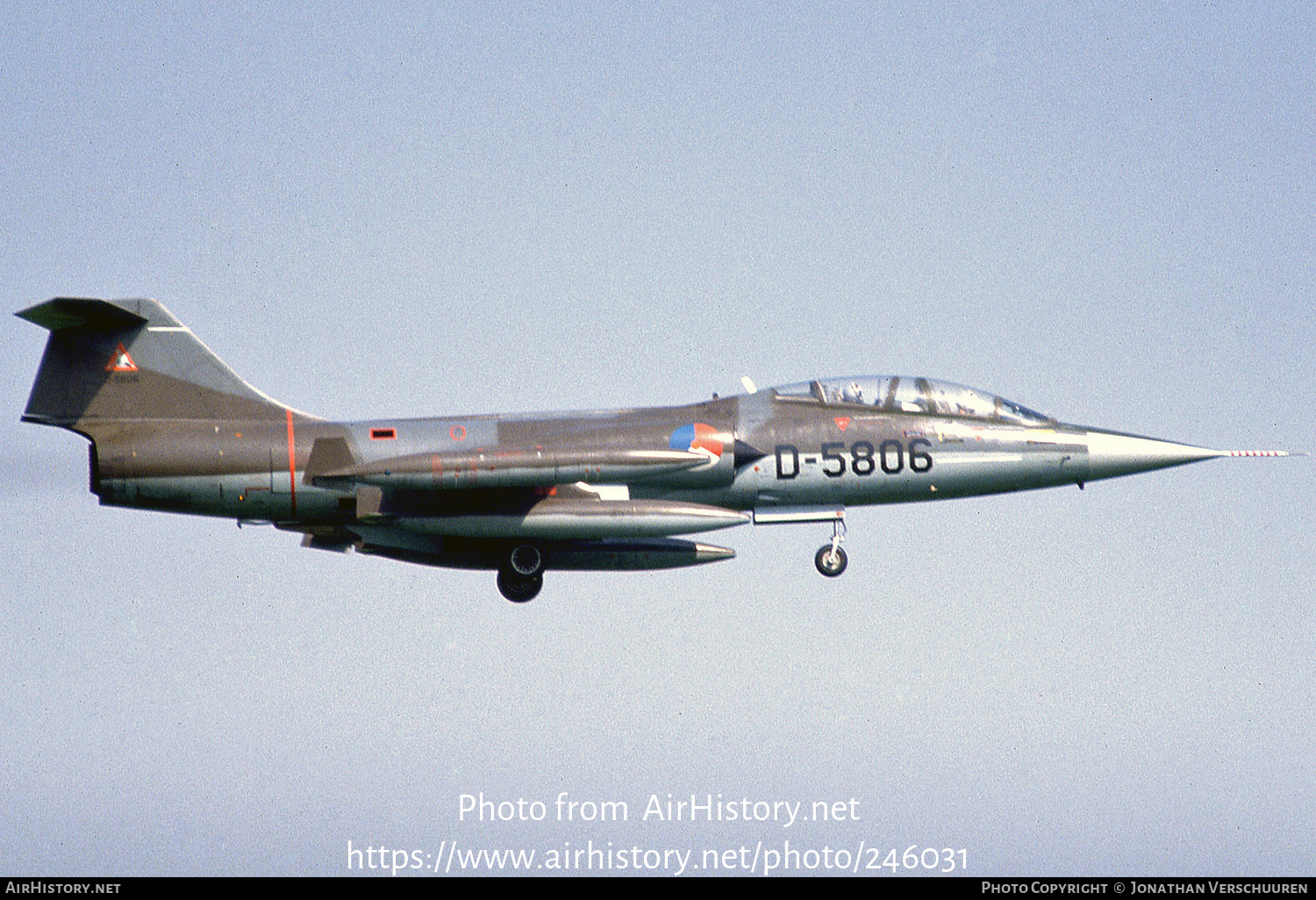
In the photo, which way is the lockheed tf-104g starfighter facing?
to the viewer's right
